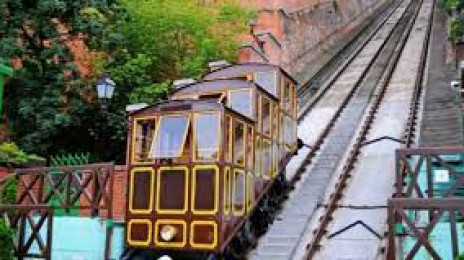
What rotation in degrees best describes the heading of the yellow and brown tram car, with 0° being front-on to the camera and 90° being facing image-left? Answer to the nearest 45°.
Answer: approximately 45°

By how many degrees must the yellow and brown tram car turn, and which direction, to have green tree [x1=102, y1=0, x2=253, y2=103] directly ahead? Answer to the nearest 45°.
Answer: approximately 135° to its right

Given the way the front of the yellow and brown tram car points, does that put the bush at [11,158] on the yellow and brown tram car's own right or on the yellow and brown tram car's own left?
on the yellow and brown tram car's own right

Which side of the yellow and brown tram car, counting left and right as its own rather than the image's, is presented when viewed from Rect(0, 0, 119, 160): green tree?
right

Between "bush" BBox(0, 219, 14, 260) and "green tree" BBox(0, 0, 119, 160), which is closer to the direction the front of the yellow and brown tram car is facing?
the bush

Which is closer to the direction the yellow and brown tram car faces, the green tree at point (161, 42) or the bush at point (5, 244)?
the bush

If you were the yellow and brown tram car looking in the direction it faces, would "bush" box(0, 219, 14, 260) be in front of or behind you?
in front

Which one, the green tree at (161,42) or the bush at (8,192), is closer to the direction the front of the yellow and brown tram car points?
the bush

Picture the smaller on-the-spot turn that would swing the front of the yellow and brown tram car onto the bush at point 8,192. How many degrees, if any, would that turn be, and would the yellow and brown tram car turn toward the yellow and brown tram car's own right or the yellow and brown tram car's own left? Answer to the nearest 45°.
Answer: approximately 45° to the yellow and brown tram car's own right
